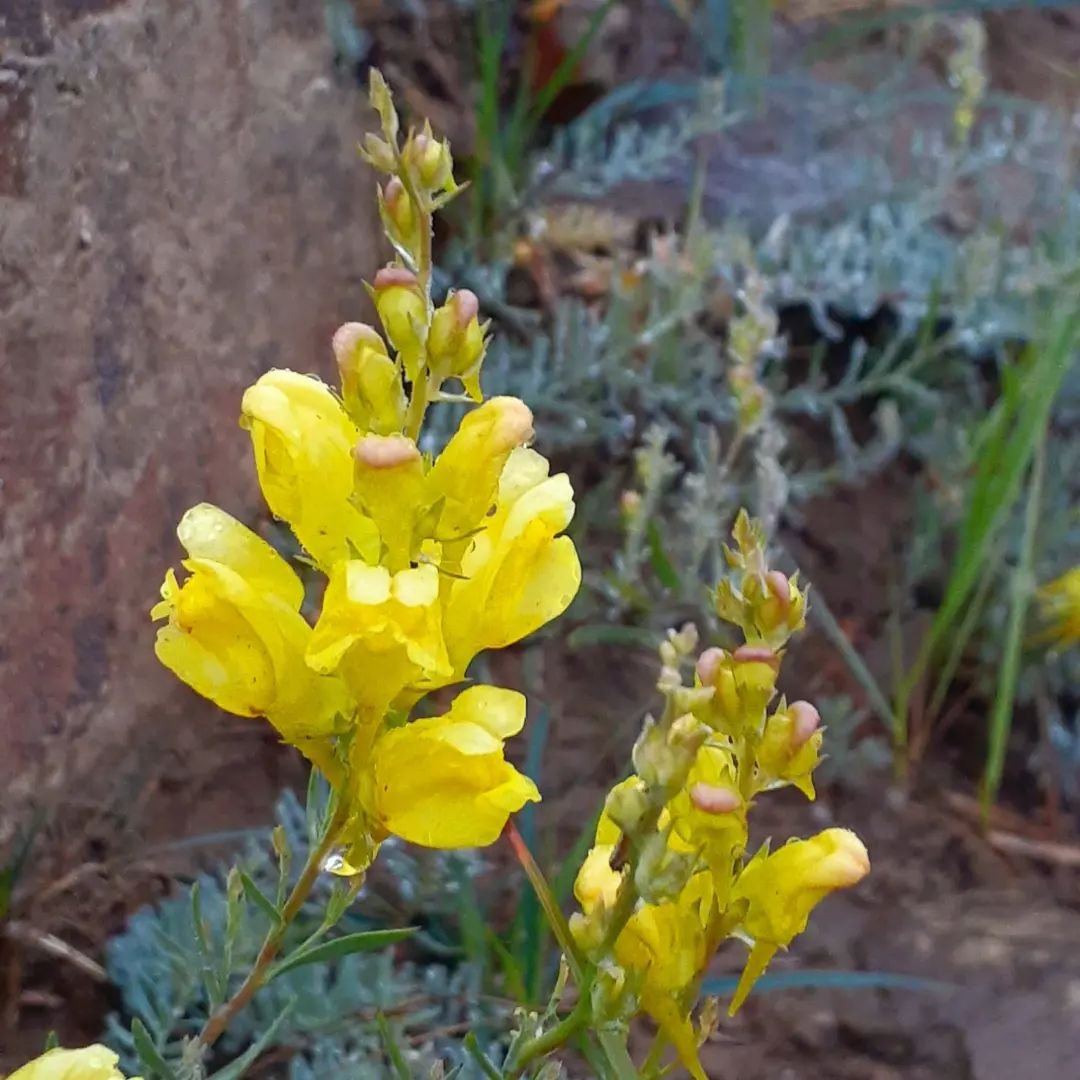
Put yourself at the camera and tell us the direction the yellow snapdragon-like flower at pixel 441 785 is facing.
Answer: facing to the right of the viewer

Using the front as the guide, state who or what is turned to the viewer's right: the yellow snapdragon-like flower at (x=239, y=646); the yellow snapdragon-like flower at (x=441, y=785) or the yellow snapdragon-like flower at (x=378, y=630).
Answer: the yellow snapdragon-like flower at (x=441, y=785)

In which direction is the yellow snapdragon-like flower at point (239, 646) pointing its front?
to the viewer's left

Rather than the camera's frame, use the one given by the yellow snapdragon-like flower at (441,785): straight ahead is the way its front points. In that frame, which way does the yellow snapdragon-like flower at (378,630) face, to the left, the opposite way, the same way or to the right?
to the right

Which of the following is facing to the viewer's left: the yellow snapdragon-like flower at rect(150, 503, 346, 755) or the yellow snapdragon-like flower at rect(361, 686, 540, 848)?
the yellow snapdragon-like flower at rect(150, 503, 346, 755)

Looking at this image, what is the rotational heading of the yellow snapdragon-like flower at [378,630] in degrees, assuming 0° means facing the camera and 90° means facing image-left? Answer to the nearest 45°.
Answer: approximately 0°
